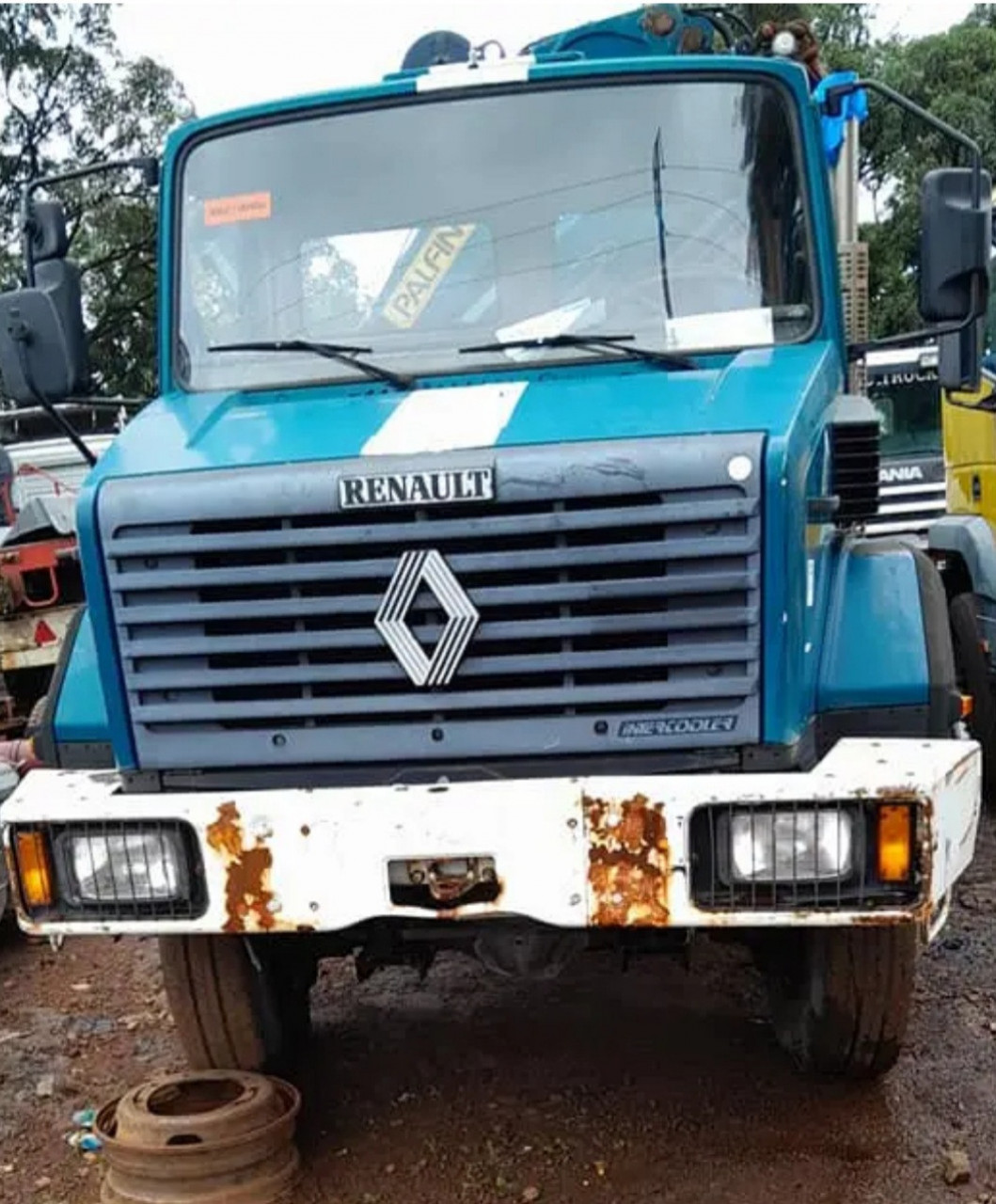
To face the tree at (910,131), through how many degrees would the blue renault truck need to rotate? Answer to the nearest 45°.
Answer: approximately 180°

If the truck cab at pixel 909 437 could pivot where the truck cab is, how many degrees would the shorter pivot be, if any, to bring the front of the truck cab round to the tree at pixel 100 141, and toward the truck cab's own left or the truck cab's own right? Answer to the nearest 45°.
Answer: approximately 135° to the truck cab's own right

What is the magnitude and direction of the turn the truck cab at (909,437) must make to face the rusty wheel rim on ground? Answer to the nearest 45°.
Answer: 0° — it already faces it

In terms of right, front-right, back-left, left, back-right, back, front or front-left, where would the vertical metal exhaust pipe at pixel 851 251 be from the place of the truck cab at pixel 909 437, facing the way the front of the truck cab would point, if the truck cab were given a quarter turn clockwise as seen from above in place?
left

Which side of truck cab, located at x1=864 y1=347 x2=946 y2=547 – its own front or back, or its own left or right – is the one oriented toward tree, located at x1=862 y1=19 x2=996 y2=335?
back

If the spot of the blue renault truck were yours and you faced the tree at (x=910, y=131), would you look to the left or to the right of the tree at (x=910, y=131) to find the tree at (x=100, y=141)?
left

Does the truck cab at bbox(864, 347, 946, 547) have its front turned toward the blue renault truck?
yes

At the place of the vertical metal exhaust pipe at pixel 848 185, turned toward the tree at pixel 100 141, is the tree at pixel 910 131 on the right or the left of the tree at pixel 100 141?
right

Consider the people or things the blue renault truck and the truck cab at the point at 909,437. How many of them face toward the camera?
2
